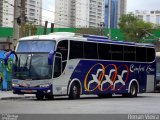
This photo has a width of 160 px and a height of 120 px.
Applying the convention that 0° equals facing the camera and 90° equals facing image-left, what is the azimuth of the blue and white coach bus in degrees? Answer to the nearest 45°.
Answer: approximately 45°
